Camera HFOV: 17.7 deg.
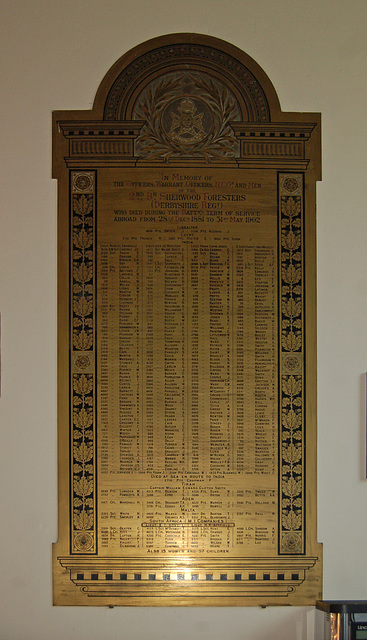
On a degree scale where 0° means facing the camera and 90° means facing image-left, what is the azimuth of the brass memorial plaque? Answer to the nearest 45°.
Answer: approximately 0°
